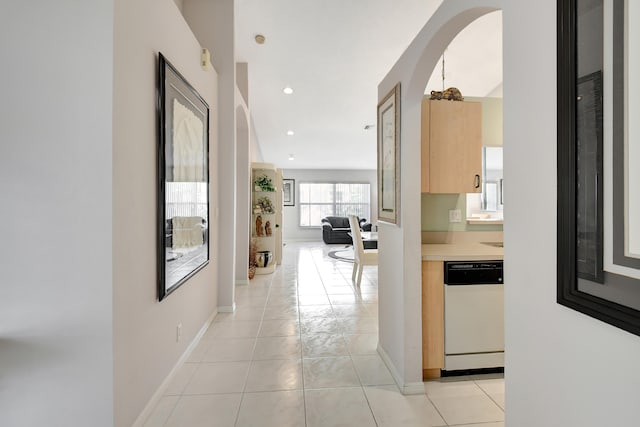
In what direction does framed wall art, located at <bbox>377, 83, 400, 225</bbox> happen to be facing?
to the viewer's left

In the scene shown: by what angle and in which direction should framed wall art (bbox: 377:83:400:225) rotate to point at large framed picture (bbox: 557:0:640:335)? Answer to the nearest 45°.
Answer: approximately 90° to its left

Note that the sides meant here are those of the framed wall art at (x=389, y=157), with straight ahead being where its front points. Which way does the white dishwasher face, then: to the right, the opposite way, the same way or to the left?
to the left

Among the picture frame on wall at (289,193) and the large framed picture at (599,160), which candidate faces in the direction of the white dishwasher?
the picture frame on wall

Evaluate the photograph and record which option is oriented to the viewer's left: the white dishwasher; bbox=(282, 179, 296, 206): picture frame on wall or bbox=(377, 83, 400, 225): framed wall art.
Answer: the framed wall art

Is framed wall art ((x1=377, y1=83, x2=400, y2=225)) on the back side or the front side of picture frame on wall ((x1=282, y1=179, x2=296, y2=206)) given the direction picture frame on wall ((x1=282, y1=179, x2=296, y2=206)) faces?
on the front side

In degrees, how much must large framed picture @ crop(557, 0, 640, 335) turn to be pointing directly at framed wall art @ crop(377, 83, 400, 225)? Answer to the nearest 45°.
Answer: approximately 90° to its right
